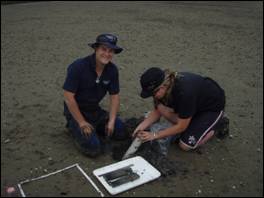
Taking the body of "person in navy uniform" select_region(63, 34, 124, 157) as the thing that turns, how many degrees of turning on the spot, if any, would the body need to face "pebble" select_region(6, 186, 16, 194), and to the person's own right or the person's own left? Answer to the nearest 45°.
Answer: approximately 90° to the person's own right

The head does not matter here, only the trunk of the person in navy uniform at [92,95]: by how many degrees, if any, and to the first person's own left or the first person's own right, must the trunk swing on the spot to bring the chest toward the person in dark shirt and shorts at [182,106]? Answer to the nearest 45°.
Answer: approximately 45° to the first person's own left

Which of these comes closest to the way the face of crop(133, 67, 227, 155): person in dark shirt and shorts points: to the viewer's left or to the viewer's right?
to the viewer's left

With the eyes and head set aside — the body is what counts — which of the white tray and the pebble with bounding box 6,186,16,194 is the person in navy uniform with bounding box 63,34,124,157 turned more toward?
the white tray

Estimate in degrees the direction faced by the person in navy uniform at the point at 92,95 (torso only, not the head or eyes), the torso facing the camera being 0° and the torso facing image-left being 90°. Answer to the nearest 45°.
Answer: approximately 315°

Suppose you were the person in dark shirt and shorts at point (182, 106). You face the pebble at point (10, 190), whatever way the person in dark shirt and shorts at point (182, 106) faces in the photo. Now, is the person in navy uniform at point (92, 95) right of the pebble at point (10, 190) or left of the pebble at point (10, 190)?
right

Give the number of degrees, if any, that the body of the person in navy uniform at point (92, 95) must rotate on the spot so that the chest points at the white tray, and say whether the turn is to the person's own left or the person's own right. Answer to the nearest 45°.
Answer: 0° — they already face it
